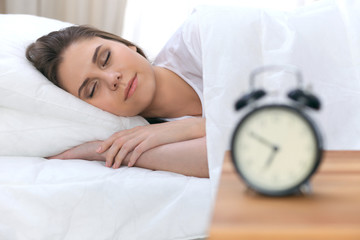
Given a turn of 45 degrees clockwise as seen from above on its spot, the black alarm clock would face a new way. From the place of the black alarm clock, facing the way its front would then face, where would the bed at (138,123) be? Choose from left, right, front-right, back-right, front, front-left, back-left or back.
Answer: right

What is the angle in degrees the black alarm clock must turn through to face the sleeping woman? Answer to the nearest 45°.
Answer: approximately 135° to its right

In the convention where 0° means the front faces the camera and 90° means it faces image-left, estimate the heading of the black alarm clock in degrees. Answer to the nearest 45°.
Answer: approximately 0°

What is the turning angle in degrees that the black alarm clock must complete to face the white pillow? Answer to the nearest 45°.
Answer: approximately 135° to its right

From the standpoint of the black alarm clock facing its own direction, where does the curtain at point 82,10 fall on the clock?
The curtain is roughly at 5 o'clock from the black alarm clock.
